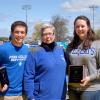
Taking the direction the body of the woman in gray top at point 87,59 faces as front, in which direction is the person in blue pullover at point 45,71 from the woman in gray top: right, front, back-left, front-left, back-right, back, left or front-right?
right

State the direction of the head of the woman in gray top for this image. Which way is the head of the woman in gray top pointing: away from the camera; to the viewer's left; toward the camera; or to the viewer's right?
toward the camera

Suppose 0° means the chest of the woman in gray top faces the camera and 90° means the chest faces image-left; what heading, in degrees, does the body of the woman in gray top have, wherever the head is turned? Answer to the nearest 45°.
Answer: approximately 0°
